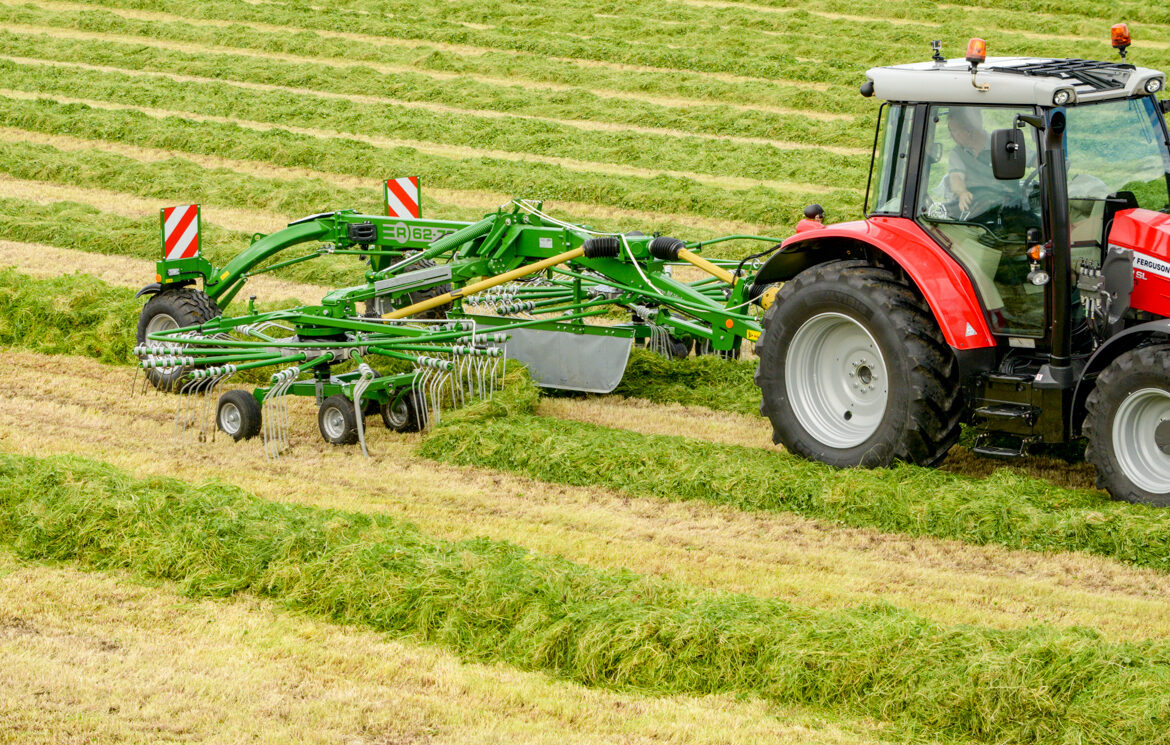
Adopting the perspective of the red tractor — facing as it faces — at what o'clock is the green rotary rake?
The green rotary rake is roughly at 5 o'clock from the red tractor.

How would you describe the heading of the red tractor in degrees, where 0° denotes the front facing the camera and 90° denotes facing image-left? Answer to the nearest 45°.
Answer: approximately 315°

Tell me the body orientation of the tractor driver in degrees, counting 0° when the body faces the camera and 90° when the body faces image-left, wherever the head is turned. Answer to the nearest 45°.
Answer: approximately 315°

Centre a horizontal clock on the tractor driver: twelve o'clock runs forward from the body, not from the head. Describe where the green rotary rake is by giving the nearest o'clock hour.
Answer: The green rotary rake is roughly at 5 o'clock from the tractor driver.
